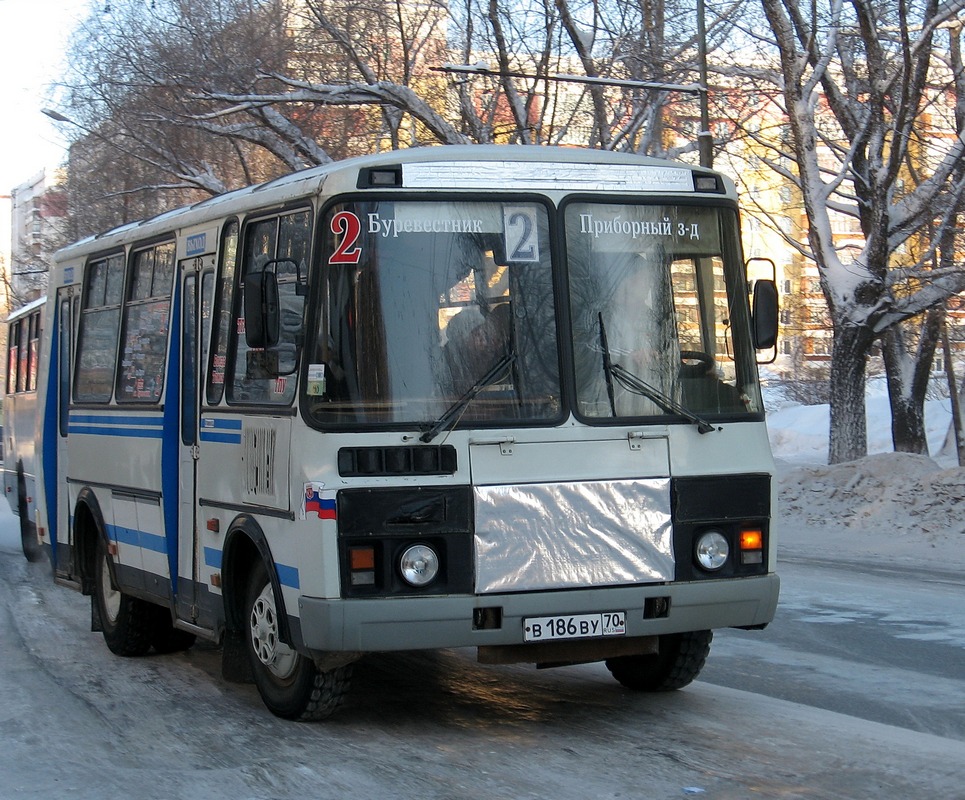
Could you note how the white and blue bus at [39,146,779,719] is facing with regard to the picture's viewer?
facing the viewer and to the right of the viewer

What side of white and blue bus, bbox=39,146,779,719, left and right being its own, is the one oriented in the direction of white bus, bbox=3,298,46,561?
back

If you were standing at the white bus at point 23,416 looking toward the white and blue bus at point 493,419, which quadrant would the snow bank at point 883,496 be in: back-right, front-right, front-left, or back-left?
front-left

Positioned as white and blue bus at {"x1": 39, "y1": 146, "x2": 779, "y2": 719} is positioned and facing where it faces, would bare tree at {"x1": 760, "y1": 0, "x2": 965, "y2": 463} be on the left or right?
on its left

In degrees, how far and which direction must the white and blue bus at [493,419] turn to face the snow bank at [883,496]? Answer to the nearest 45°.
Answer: approximately 90° to its left
